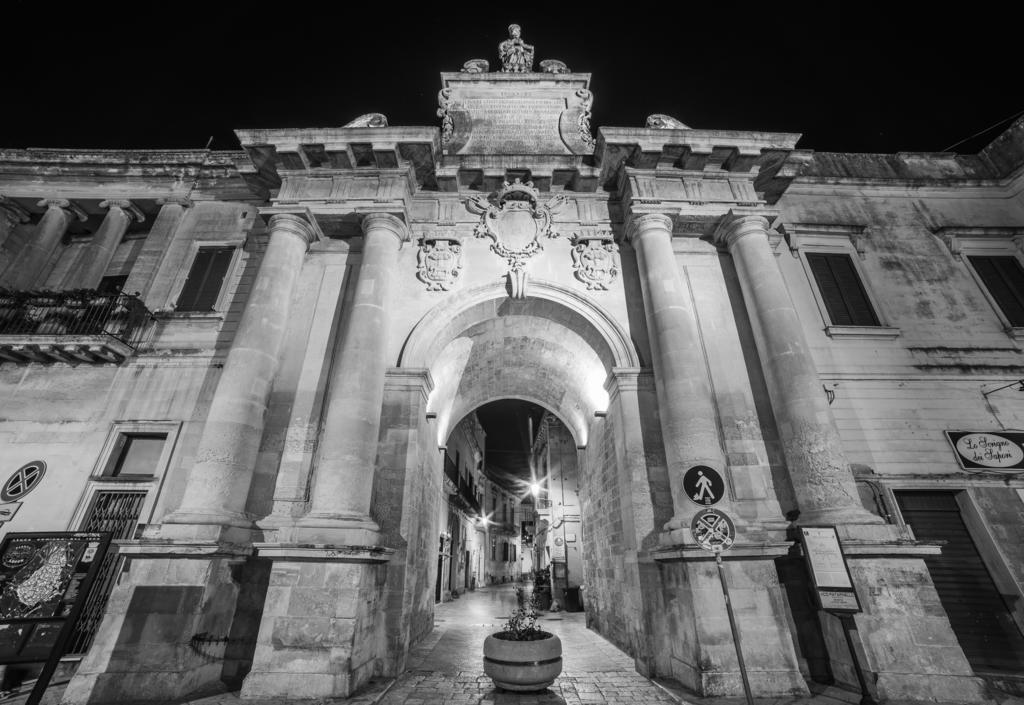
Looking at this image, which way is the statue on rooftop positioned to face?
toward the camera

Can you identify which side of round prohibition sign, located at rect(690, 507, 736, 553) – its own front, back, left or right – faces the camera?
front

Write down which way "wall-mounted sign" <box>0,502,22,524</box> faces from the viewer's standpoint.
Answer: facing the viewer

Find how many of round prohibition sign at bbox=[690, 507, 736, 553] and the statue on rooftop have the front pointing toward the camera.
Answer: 2

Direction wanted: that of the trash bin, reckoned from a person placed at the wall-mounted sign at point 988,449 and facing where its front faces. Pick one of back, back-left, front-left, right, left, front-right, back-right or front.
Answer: right

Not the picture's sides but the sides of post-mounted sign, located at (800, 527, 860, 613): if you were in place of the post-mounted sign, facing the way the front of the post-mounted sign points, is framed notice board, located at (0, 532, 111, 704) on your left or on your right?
on your right

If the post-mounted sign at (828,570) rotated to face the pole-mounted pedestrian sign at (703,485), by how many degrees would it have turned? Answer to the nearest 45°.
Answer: approximately 45° to its right

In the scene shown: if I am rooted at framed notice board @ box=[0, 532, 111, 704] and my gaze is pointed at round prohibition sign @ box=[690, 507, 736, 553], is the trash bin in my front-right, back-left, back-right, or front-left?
front-left

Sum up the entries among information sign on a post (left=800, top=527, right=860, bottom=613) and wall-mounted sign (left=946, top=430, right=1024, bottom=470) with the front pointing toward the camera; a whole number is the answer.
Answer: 2
